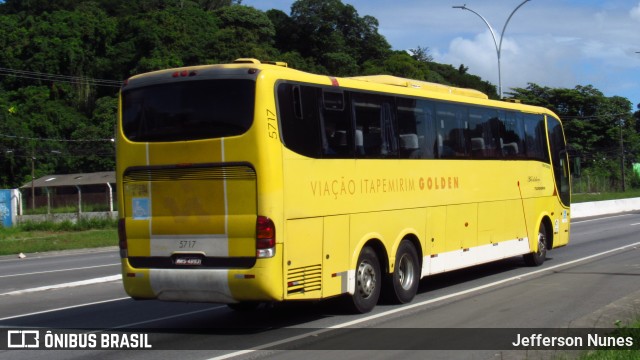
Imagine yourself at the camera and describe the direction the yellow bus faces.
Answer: facing away from the viewer and to the right of the viewer
